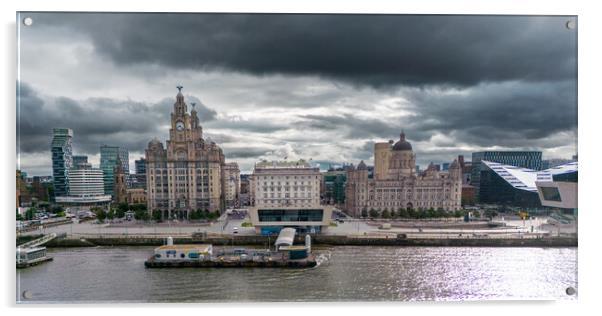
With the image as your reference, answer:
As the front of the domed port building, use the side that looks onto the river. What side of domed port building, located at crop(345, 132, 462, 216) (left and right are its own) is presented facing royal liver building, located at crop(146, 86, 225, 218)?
right

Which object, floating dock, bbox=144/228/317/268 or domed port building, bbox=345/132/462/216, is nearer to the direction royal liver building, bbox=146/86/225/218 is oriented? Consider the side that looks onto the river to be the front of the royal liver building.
the floating dock

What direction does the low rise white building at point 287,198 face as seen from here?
toward the camera

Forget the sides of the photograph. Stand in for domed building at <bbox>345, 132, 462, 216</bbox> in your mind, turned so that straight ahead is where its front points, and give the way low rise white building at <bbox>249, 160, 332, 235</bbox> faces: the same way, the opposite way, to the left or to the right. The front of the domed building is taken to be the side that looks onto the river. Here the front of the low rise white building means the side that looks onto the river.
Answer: the same way

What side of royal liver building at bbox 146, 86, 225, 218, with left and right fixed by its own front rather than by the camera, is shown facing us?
front

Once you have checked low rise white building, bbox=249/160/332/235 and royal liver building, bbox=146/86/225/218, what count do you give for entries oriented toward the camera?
2
